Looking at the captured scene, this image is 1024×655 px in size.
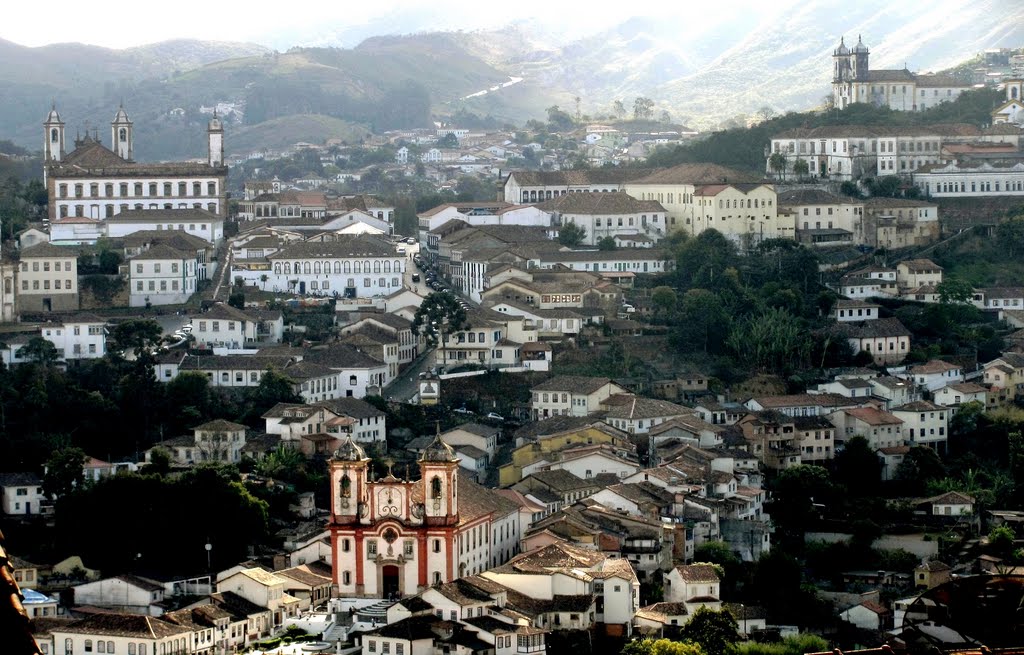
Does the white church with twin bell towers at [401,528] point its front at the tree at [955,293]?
no

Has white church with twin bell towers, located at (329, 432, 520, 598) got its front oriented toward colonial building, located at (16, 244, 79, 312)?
no

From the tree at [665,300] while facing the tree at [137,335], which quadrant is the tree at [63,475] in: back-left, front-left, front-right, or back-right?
front-left

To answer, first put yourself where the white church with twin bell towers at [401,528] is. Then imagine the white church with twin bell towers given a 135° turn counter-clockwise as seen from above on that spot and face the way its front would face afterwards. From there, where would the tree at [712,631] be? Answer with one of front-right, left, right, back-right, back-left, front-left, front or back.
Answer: right

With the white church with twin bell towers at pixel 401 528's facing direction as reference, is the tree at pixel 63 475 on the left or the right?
on its right

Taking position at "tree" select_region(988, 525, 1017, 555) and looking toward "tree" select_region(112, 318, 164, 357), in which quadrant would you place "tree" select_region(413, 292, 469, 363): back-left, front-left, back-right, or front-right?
front-right

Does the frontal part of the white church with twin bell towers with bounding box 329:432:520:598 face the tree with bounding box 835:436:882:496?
no

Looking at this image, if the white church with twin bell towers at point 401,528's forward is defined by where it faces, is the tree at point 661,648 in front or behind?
in front

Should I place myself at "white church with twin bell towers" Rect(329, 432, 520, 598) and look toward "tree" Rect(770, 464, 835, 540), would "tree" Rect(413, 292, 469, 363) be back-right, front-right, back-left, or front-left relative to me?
front-left

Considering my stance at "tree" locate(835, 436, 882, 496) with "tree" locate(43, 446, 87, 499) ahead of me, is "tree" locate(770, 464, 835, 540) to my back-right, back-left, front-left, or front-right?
front-left

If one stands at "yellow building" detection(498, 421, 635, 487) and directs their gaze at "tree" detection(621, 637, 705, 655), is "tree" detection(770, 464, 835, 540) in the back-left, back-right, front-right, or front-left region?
front-left

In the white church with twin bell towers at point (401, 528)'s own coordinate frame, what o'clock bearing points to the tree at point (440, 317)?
The tree is roughly at 6 o'clock from the white church with twin bell towers.

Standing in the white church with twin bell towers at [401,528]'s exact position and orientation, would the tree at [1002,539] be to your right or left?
on your left

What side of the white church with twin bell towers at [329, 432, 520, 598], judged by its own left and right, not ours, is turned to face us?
front

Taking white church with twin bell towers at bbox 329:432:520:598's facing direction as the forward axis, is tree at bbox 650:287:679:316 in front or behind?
behind
